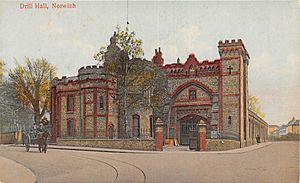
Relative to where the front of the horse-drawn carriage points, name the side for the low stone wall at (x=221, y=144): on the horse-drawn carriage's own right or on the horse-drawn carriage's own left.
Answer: on the horse-drawn carriage's own left

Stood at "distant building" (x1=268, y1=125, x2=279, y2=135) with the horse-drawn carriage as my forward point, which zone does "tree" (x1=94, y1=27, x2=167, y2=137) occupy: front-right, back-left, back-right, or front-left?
front-right

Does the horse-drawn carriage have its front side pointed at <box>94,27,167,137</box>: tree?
no
